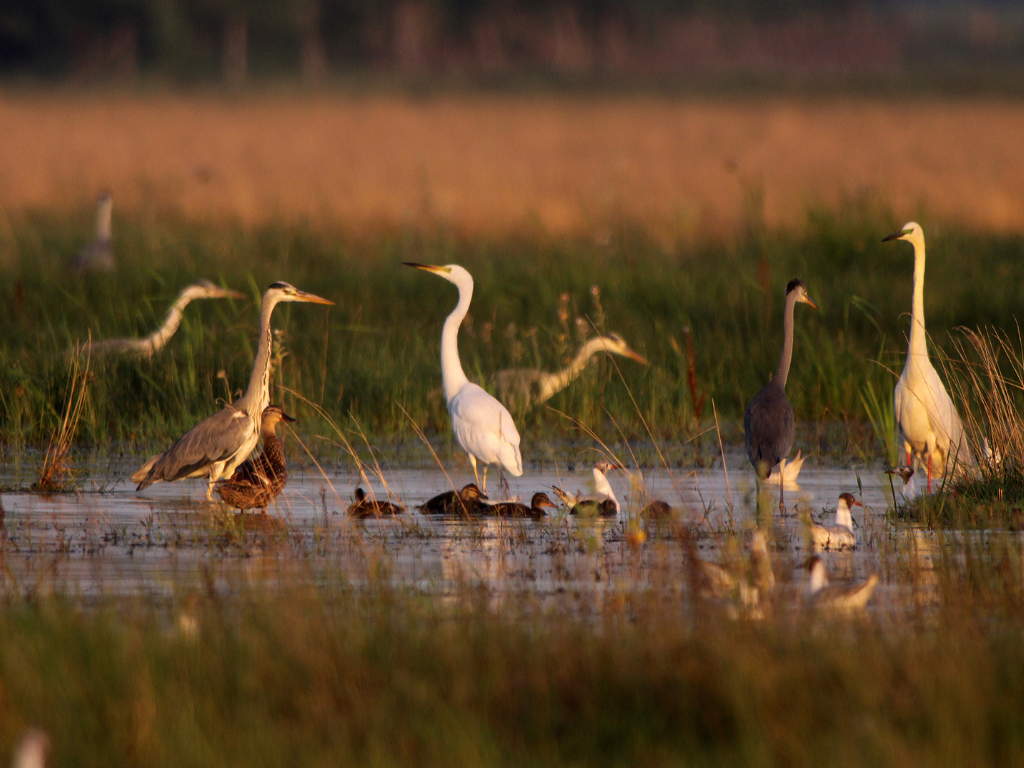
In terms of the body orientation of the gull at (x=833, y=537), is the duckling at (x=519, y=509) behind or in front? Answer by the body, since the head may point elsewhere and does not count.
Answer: behind

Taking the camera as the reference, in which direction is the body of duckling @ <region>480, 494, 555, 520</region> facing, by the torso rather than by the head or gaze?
to the viewer's right

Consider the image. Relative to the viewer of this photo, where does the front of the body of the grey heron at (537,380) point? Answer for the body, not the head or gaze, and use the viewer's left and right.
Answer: facing to the right of the viewer

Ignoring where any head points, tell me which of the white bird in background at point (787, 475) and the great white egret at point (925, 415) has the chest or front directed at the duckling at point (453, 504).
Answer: the great white egret

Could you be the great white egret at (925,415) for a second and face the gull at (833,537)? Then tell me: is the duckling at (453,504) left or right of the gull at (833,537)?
right

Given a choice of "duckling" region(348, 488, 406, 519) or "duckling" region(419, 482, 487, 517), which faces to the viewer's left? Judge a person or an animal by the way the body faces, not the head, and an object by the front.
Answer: "duckling" region(348, 488, 406, 519)

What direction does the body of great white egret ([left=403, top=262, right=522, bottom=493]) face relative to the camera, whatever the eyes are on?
to the viewer's left

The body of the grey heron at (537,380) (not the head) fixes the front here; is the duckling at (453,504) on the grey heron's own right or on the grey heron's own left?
on the grey heron's own right

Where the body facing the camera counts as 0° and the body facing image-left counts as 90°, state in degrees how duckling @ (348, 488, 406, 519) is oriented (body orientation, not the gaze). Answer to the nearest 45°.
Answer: approximately 90°

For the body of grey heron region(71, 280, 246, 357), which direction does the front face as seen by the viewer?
to the viewer's right

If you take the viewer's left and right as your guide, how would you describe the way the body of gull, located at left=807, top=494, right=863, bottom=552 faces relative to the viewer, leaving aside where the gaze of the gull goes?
facing to the right of the viewer

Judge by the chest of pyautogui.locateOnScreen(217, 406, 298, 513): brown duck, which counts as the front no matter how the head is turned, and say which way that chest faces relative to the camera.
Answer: to the viewer's right
